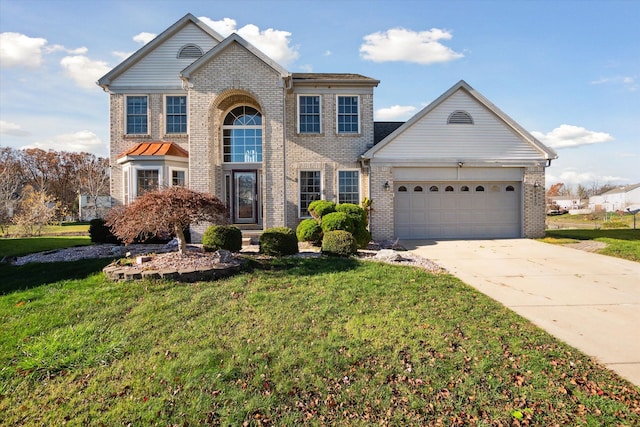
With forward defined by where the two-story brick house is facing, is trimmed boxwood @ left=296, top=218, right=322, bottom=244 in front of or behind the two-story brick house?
in front

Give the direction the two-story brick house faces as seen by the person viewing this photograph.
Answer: facing the viewer

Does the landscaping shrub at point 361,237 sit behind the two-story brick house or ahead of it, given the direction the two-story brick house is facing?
ahead

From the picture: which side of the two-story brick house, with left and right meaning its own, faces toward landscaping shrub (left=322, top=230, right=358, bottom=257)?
front

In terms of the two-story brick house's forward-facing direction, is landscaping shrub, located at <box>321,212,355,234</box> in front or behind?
in front

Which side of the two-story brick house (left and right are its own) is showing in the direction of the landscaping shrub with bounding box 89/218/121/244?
right
